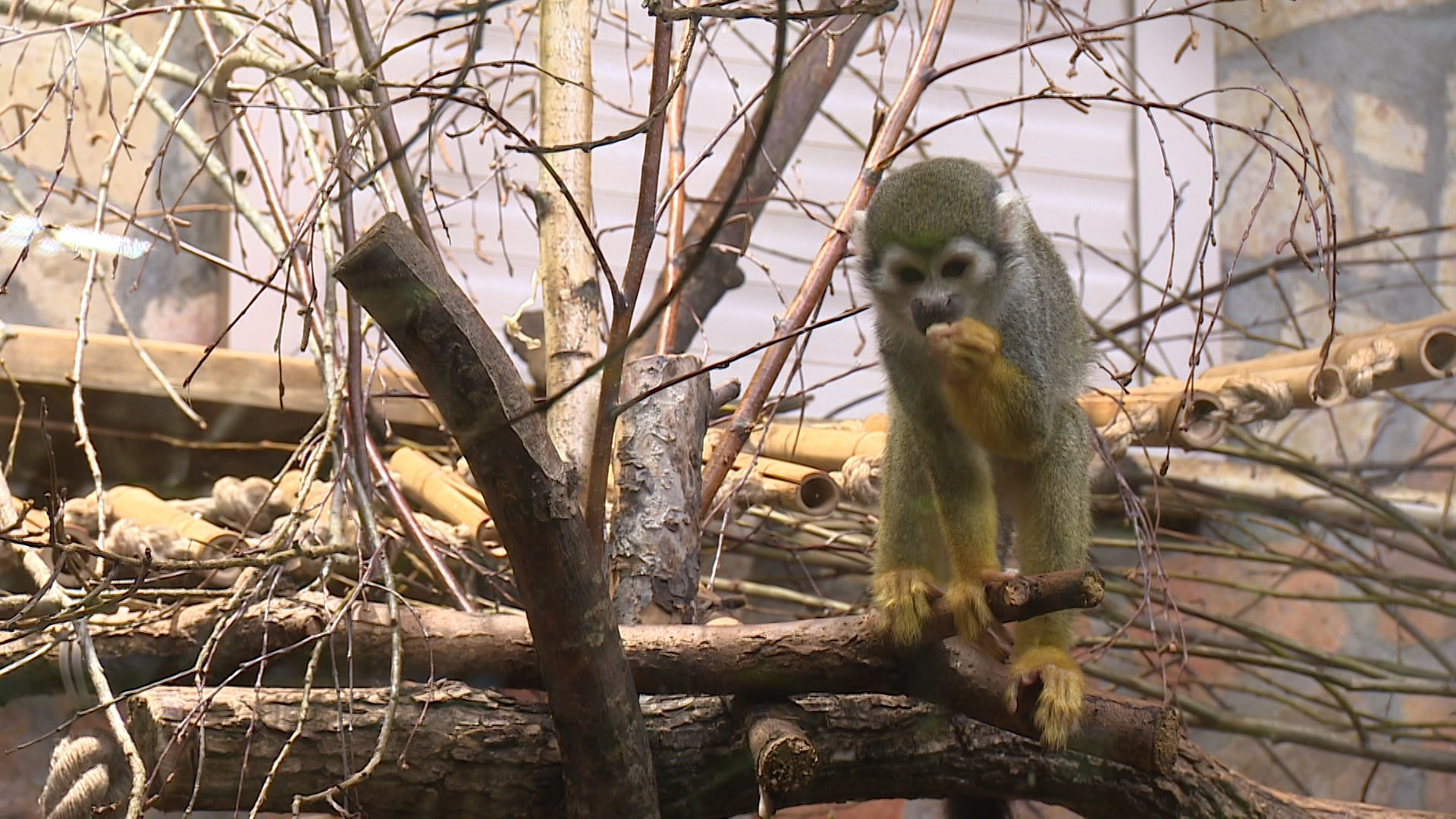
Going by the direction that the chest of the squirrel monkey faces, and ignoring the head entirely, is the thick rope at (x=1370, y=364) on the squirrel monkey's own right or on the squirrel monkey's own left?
on the squirrel monkey's own left

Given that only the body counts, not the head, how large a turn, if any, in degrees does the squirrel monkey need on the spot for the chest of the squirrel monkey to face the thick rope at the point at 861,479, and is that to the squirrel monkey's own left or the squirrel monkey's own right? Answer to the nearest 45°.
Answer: approximately 180°

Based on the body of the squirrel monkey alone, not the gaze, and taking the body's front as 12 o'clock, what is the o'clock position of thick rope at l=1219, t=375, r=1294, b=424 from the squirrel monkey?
The thick rope is roughly at 7 o'clock from the squirrel monkey.

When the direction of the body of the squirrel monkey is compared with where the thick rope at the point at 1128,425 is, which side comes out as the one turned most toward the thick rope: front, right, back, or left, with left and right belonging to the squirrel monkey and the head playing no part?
back

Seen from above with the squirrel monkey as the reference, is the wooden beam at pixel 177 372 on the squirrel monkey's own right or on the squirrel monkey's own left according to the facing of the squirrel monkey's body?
on the squirrel monkey's own right

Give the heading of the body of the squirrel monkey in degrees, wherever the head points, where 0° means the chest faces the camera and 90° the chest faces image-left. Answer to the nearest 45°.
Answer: approximately 0°

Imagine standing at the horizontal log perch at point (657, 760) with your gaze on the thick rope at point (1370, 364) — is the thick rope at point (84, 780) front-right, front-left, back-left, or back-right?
back-left

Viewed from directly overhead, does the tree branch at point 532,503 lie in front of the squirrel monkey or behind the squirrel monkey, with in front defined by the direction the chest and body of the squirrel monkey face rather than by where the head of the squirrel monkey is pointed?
in front
